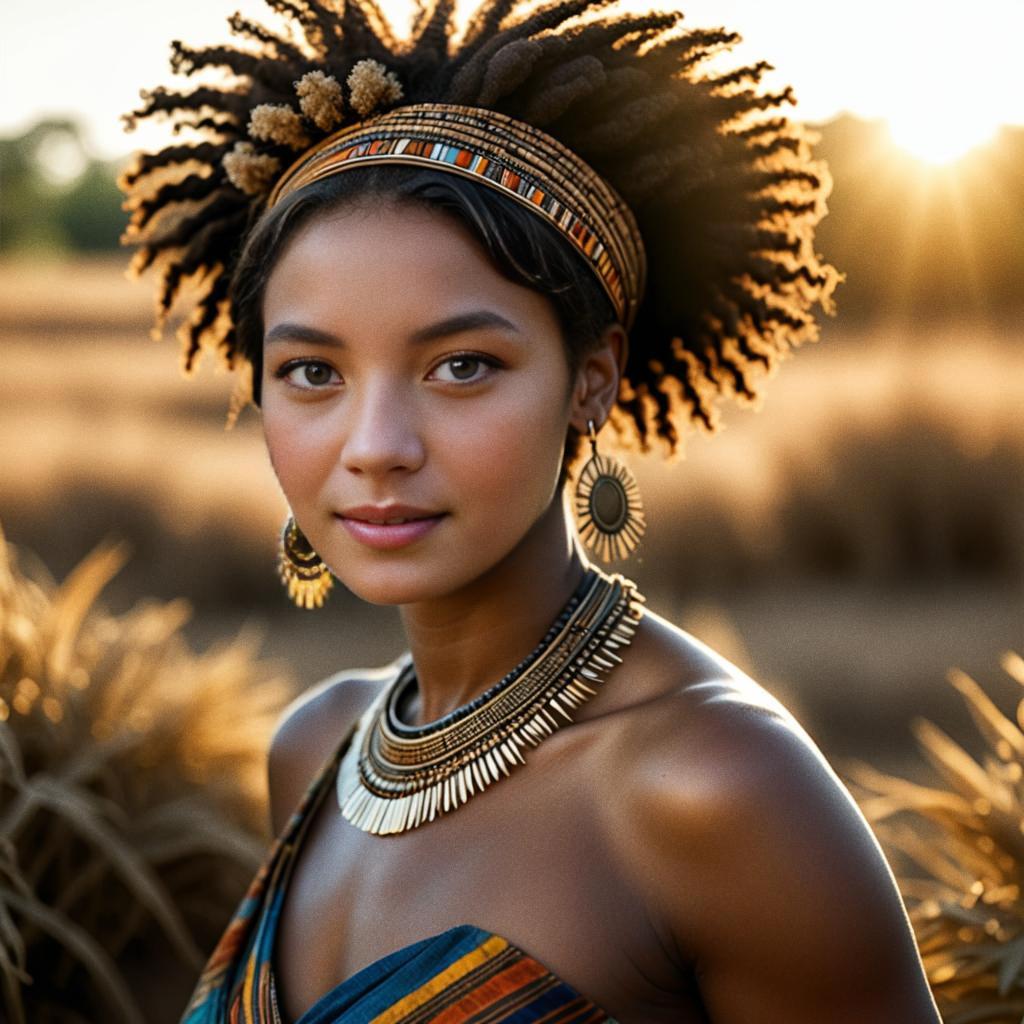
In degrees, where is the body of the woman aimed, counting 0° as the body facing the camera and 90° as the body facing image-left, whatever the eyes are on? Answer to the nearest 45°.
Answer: approximately 45°

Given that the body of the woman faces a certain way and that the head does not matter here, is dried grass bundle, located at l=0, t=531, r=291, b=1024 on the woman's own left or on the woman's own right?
on the woman's own right
